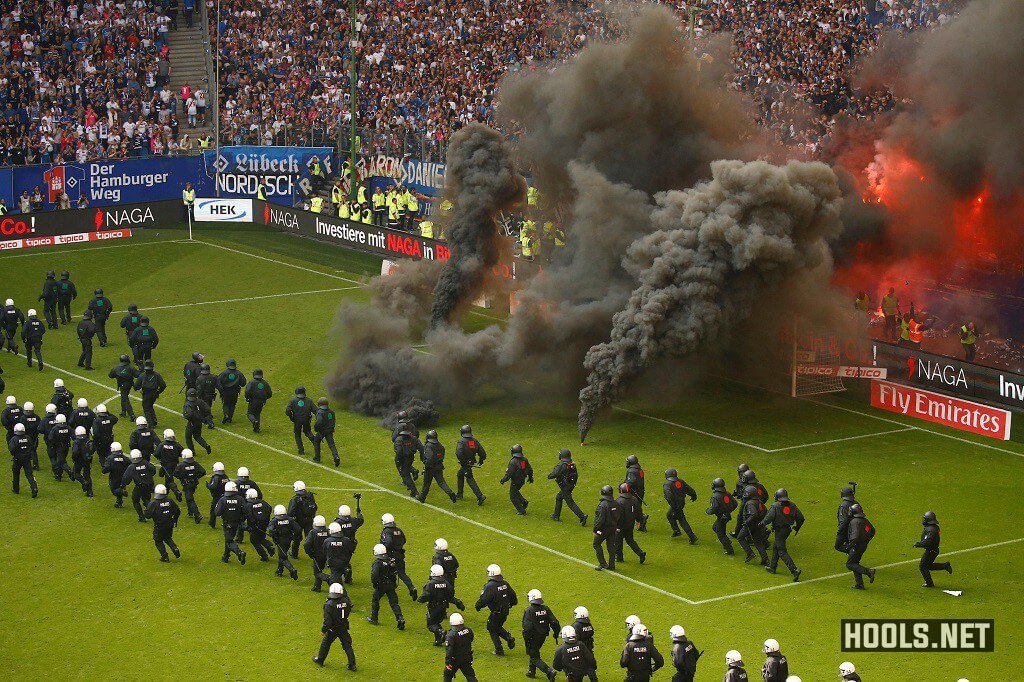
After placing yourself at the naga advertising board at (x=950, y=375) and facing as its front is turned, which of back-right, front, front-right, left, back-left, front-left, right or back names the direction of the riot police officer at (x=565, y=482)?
front

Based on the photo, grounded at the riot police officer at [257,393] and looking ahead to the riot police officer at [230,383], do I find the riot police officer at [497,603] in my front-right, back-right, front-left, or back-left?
back-left

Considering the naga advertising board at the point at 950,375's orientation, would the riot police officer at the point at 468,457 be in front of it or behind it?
in front
